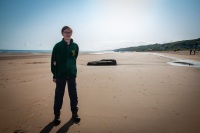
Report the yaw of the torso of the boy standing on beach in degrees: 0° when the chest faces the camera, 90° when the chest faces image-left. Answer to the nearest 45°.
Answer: approximately 0°
